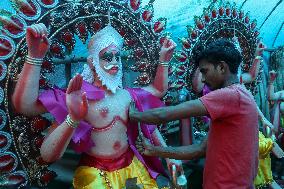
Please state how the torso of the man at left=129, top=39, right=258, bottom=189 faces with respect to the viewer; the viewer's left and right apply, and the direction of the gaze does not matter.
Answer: facing to the left of the viewer

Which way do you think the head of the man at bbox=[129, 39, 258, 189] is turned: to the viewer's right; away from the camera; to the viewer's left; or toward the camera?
to the viewer's left
